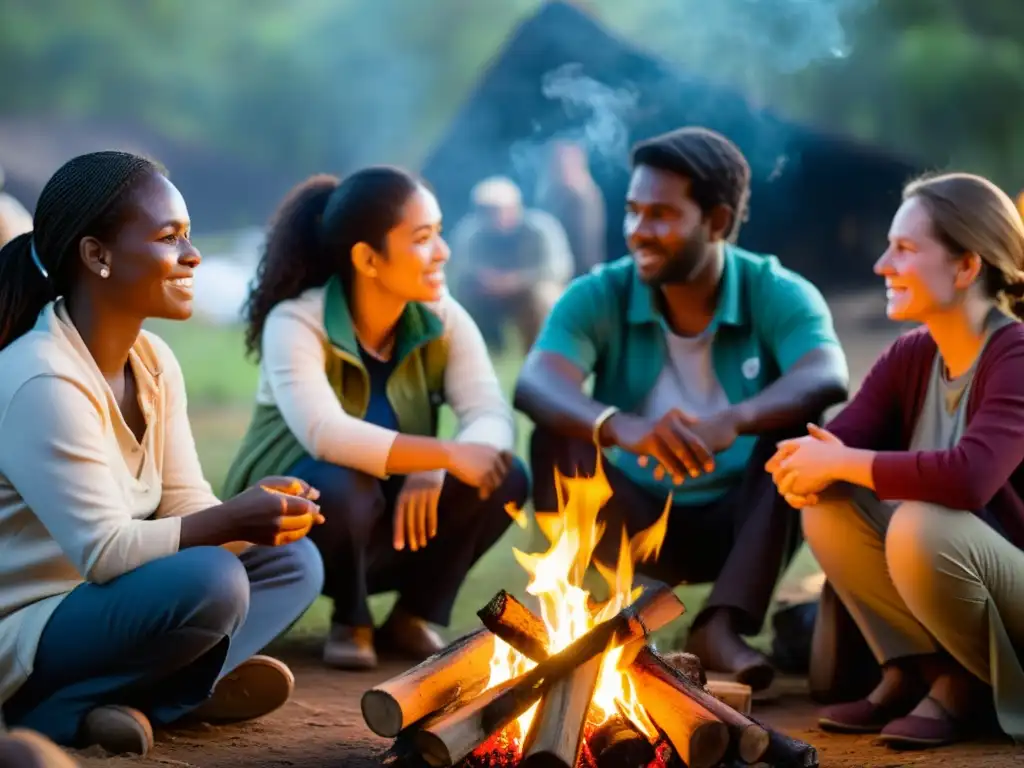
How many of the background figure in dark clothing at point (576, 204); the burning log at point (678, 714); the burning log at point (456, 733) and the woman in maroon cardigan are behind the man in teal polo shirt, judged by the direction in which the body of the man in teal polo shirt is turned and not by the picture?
1

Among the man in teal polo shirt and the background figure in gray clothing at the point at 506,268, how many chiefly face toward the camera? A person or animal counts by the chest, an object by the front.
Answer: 2

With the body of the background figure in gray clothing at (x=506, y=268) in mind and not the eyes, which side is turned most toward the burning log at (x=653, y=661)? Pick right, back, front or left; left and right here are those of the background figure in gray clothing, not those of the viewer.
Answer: front

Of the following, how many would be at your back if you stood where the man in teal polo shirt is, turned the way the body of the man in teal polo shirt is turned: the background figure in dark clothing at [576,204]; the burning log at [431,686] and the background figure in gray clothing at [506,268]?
2

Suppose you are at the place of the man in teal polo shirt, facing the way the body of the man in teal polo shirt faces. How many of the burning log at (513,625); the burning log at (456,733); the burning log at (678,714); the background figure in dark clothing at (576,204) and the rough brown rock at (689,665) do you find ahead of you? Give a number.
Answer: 4

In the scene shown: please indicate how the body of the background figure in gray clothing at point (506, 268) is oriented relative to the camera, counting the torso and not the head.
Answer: toward the camera

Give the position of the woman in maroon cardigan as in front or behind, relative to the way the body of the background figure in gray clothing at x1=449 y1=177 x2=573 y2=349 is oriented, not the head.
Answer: in front

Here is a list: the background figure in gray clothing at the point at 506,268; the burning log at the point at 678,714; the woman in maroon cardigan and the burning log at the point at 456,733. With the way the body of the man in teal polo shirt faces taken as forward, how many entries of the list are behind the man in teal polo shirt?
1

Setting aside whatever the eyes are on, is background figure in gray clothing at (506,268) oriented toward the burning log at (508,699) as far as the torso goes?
yes

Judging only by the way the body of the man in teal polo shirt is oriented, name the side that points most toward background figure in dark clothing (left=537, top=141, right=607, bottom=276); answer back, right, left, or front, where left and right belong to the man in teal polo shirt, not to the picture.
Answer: back

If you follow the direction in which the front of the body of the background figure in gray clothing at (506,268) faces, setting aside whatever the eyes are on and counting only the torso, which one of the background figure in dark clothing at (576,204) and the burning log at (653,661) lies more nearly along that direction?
the burning log

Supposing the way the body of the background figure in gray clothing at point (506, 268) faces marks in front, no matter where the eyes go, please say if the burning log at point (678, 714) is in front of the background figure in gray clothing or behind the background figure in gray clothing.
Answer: in front

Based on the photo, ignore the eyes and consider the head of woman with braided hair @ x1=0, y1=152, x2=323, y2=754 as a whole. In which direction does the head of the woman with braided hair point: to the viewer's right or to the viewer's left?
to the viewer's right

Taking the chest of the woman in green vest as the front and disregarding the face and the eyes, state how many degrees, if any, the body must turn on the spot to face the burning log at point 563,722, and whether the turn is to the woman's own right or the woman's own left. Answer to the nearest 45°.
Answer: approximately 45° to the woman's own right

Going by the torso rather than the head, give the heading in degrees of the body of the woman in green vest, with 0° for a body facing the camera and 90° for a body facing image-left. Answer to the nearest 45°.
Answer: approximately 315°

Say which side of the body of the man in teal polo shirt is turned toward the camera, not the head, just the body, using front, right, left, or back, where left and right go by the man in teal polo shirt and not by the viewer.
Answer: front
